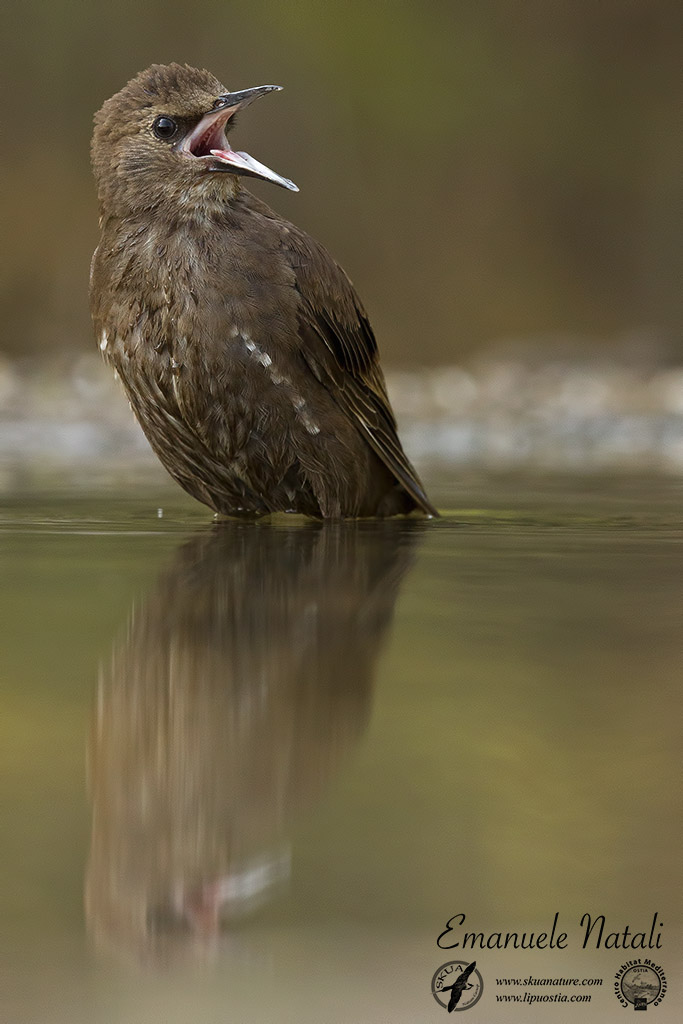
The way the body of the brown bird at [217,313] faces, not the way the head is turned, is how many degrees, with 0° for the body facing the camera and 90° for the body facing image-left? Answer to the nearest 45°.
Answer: approximately 45°
